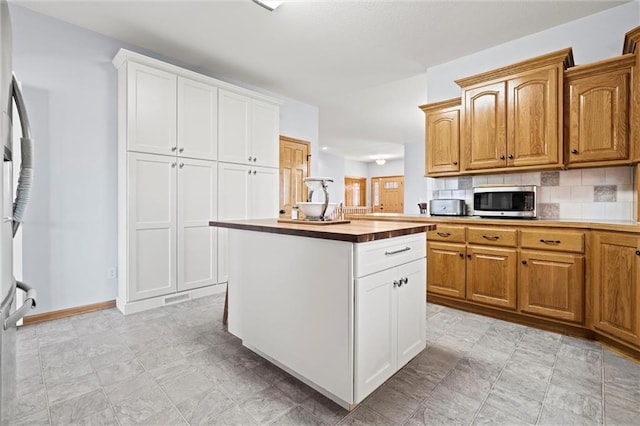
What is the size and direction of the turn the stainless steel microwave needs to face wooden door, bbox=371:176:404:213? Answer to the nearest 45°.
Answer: approximately 135° to its right

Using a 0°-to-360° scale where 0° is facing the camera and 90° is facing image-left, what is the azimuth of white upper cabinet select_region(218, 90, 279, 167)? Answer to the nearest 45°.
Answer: approximately 315°

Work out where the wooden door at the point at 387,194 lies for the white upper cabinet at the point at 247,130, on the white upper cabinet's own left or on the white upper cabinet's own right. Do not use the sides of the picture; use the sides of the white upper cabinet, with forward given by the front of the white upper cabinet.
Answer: on the white upper cabinet's own left

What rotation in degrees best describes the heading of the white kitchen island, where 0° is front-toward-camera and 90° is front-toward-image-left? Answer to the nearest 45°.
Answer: approximately 315°

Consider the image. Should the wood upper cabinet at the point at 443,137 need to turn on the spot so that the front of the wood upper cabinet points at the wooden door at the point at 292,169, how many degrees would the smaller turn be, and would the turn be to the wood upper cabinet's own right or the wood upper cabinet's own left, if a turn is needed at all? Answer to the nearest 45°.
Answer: approximately 45° to the wood upper cabinet's own right

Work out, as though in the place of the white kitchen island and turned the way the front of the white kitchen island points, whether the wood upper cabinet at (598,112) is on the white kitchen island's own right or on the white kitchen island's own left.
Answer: on the white kitchen island's own left

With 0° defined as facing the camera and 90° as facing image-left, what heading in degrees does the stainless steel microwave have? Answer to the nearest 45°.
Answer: approximately 0°
